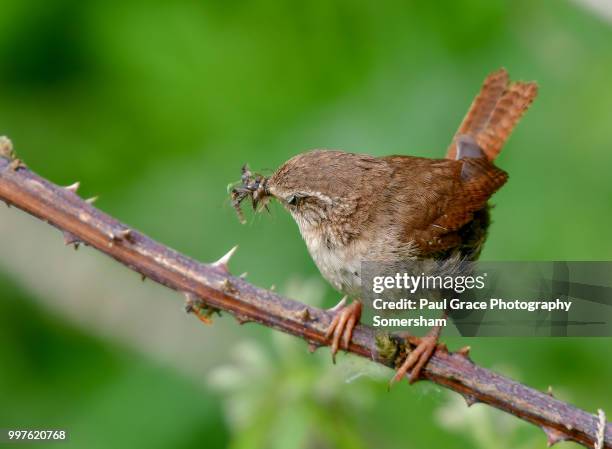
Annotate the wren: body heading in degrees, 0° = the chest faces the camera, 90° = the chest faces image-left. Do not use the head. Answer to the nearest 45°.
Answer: approximately 90°
